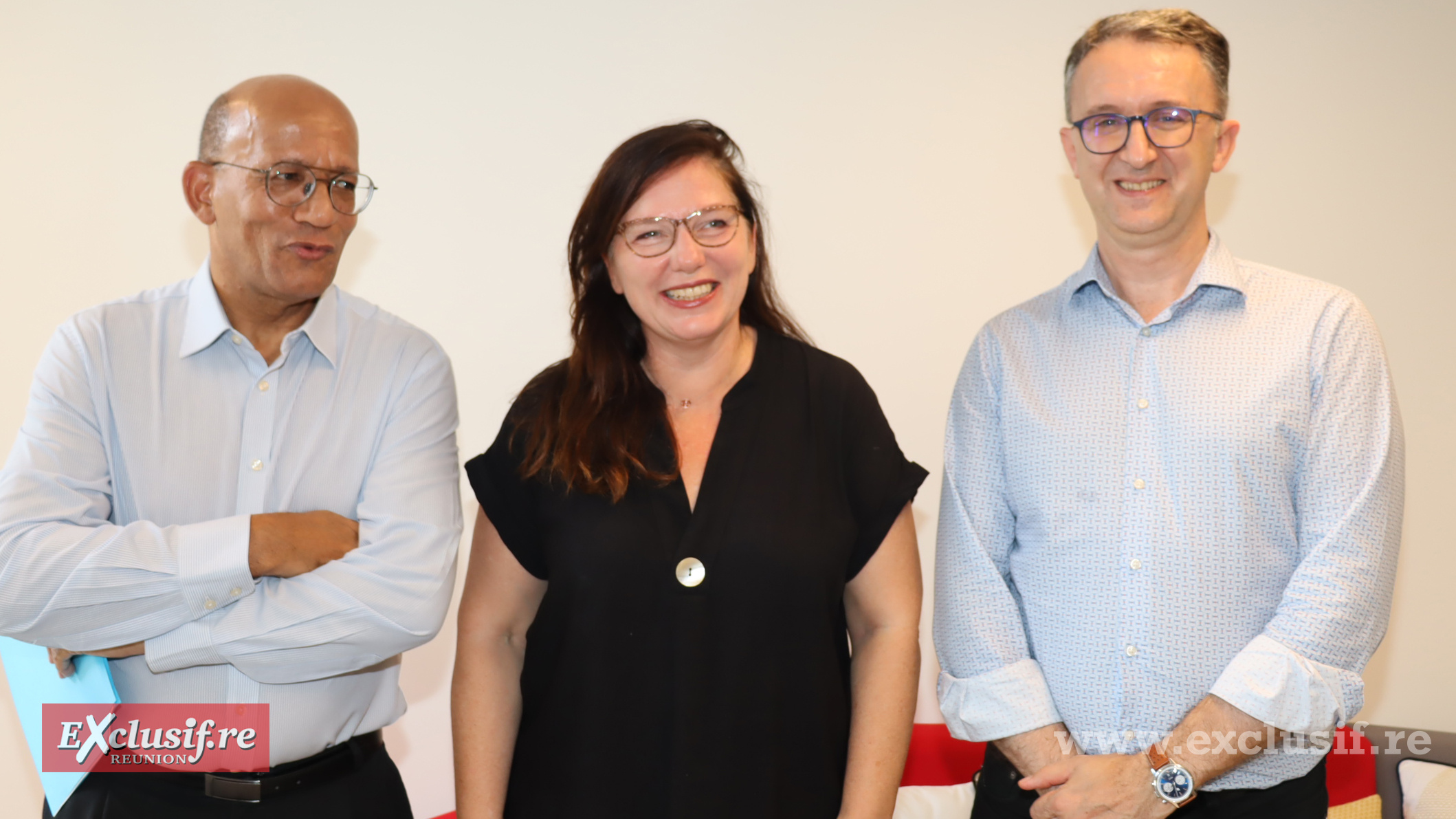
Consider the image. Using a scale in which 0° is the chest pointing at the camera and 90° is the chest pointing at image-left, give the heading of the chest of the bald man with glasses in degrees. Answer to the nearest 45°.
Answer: approximately 0°

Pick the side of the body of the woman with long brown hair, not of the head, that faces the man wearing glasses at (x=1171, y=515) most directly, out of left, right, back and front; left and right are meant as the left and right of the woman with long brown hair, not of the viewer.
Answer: left

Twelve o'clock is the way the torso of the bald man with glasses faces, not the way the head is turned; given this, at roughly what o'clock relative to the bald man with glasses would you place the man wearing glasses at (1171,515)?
The man wearing glasses is roughly at 10 o'clock from the bald man with glasses.

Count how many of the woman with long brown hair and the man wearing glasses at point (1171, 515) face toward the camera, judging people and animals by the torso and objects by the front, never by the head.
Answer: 2

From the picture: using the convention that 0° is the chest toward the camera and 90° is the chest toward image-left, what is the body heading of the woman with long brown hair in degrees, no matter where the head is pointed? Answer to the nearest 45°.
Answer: approximately 0°

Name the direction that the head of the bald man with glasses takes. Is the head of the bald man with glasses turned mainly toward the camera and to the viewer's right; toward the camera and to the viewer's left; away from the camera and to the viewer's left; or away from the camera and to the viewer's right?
toward the camera and to the viewer's right

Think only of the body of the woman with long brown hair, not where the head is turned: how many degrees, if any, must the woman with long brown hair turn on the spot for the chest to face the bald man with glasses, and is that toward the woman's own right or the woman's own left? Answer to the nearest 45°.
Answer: approximately 90° to the woman's own right
